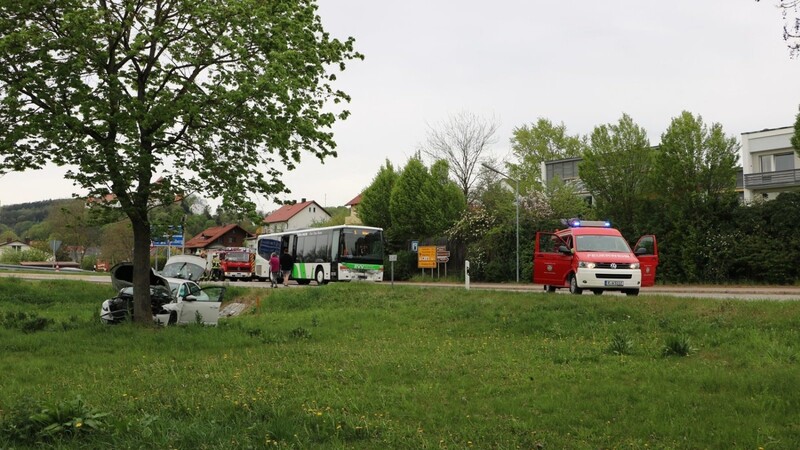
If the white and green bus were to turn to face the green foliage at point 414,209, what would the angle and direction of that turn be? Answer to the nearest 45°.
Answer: approximately 90° to its left

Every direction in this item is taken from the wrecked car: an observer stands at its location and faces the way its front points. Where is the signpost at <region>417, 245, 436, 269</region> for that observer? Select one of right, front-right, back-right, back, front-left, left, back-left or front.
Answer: back

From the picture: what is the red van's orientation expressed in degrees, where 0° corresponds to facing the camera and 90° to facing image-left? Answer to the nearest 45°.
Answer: approximately 315°

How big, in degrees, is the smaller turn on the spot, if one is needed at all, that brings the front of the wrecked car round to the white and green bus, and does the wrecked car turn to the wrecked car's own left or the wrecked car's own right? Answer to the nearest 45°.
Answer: approximately 180°

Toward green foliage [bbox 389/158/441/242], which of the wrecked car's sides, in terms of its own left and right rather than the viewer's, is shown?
back

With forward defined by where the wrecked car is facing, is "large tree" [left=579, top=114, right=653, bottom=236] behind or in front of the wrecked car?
behind

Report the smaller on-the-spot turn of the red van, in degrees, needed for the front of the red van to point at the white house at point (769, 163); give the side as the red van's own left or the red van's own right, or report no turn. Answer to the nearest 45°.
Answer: approximately 135° to the red van's own left

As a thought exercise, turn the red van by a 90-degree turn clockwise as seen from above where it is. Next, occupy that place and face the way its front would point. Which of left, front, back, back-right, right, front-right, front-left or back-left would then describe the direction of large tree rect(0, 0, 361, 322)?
front

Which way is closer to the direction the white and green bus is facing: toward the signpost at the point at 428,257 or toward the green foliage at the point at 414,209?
the signpost

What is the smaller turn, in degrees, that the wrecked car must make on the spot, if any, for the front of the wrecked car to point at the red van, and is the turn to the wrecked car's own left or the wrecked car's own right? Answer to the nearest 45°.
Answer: approximately 135° to the wrecked car's own left

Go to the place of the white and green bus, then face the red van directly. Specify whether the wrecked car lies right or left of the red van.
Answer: right

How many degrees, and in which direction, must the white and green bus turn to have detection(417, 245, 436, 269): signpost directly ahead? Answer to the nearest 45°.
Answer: approximately 45° to its left

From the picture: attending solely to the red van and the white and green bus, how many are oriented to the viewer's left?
0

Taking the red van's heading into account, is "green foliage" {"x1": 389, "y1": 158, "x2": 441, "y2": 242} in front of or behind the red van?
behind

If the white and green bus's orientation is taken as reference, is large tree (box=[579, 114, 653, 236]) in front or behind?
in front
